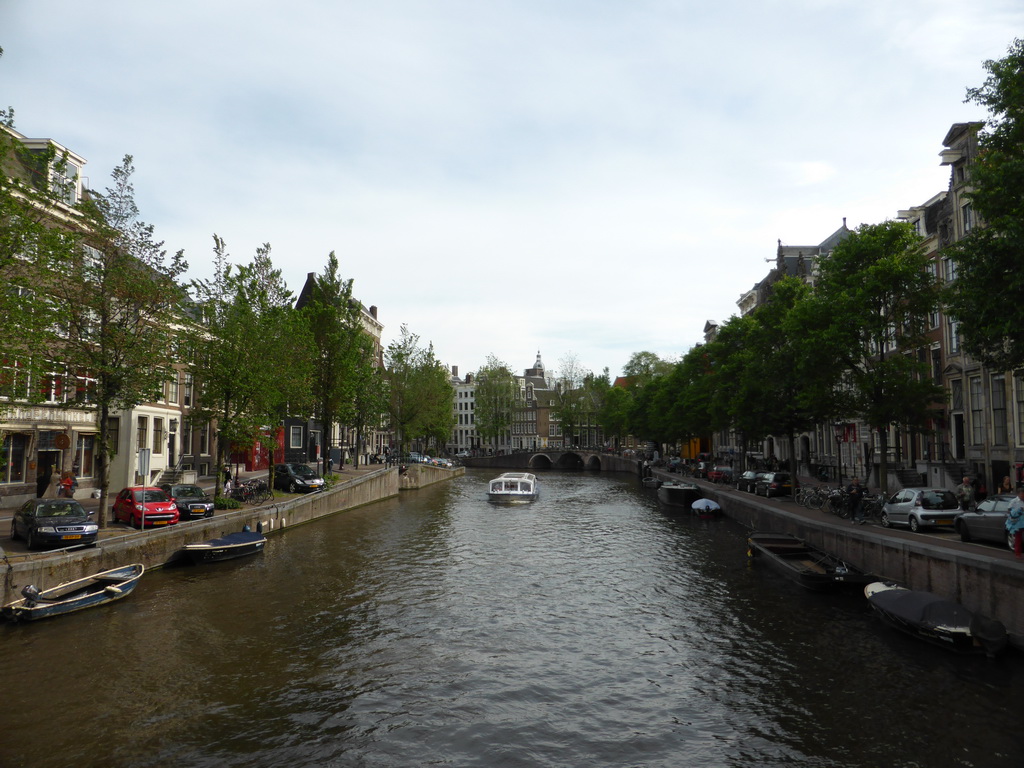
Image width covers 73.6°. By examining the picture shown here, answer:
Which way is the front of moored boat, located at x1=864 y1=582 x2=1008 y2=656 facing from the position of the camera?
facing away from the viewer and to the left of the viewer

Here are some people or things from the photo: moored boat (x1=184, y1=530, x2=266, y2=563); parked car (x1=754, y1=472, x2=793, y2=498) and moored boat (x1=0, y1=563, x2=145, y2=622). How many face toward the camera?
0

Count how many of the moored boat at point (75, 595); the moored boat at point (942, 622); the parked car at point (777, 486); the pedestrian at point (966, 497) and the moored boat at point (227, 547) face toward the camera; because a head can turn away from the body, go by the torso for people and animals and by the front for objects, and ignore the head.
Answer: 1

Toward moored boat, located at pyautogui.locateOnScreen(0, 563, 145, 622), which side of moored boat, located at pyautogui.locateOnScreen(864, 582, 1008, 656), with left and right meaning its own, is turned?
left

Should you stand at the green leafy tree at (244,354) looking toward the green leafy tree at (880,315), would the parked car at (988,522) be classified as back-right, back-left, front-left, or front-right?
front-right

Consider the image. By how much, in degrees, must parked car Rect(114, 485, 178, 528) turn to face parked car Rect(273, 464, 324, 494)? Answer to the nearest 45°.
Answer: approximately 90° to its left

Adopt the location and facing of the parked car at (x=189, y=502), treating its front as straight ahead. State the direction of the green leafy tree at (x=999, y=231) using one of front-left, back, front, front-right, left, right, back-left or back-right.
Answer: front

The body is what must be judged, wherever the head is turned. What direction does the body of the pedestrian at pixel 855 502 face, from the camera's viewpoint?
toward the camera

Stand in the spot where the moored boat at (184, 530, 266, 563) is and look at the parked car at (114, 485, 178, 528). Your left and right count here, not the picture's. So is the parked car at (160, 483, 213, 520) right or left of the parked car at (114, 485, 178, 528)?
right

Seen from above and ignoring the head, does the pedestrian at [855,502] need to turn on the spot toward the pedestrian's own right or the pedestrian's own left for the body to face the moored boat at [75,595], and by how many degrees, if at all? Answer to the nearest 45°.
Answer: approximately 45° to the pedestrian's own right

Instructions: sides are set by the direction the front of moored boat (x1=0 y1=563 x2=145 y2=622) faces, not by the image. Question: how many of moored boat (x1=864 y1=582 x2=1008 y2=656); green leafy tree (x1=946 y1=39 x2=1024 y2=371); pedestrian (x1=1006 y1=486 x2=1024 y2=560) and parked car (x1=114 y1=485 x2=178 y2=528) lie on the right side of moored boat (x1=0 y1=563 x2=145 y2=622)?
3

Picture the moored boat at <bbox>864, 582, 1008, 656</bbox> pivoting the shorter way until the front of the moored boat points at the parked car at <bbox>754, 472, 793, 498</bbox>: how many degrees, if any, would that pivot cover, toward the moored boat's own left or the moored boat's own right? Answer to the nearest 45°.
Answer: approximately 45° to the moored boat's own right

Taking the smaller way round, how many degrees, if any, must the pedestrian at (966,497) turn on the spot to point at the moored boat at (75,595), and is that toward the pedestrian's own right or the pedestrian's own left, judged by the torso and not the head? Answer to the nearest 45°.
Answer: approximately 45° to the pedestrian's own right

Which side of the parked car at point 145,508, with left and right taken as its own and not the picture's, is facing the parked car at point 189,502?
left

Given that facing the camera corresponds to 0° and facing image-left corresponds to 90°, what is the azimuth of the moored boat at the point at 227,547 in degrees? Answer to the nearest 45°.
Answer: approximately 225°

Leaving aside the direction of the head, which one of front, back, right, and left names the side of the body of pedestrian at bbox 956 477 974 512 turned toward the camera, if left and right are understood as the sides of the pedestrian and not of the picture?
front

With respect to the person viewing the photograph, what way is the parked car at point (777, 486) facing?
facing away from the viewer and to the left of the viewer
